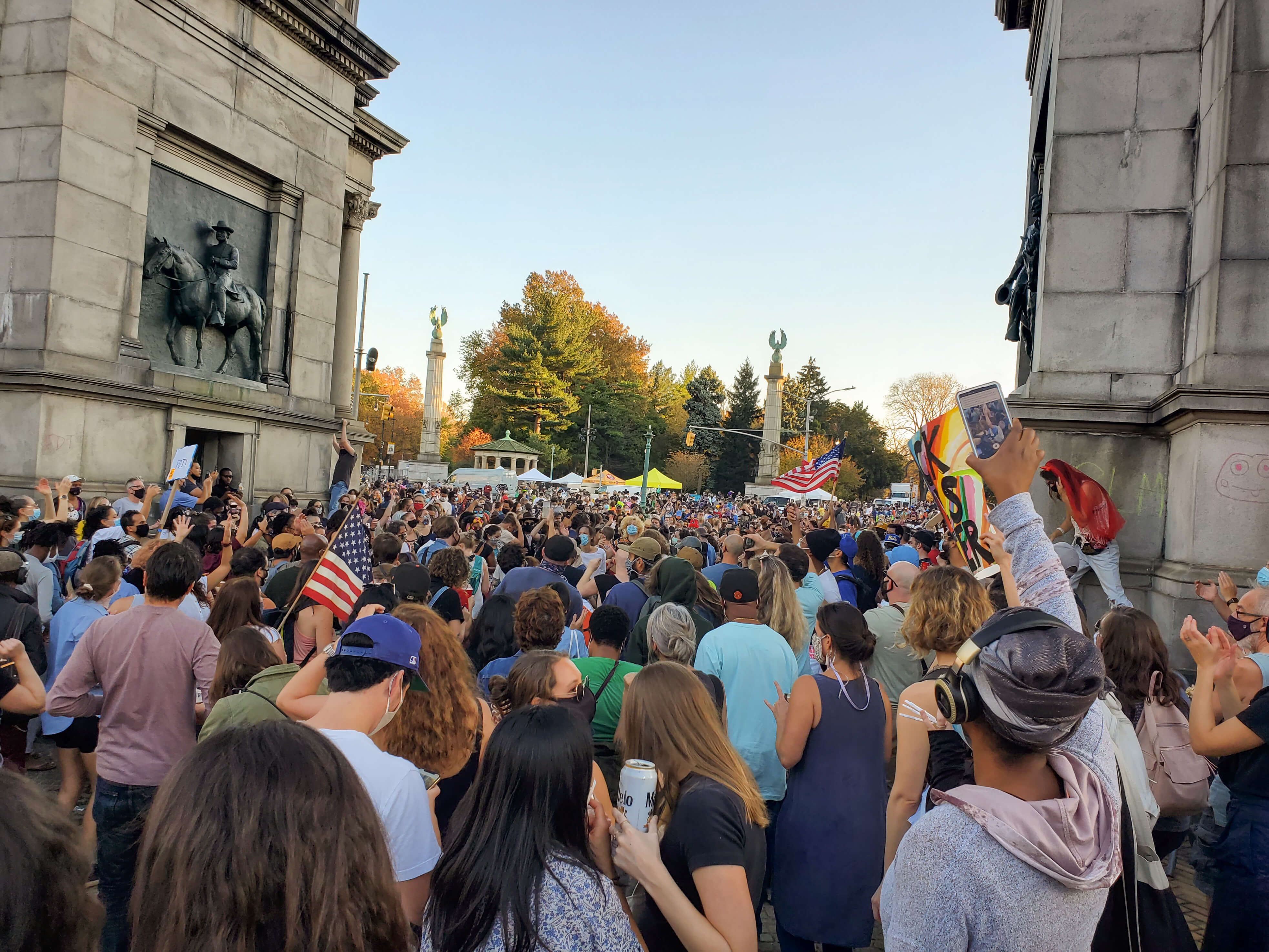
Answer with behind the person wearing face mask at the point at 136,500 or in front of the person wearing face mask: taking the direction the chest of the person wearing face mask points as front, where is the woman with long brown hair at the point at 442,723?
in front

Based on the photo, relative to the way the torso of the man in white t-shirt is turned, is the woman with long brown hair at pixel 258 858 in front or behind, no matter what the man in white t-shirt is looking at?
behind

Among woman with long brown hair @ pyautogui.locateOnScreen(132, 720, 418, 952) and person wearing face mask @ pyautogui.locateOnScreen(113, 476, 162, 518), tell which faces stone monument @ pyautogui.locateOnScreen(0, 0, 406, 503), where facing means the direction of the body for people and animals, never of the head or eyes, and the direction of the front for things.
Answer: the woman with long brown hair

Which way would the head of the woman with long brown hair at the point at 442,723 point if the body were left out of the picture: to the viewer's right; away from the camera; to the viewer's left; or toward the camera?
away from the camera

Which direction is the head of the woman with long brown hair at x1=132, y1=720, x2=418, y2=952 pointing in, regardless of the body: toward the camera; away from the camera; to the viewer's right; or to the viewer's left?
away from the camera

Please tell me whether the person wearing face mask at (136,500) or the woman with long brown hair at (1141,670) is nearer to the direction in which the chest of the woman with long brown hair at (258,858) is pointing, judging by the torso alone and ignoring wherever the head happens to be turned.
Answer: the person wearing face mask

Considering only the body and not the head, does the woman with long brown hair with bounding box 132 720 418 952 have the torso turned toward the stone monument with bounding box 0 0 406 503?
yes

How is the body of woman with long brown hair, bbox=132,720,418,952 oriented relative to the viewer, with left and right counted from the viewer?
facing away from the viewer

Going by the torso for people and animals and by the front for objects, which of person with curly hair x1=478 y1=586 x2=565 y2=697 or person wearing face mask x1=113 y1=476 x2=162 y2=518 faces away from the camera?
the person with curly hair

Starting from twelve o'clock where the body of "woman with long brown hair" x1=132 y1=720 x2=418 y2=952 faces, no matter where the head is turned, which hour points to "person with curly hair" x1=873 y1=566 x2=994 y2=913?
The person with curly hair is roughly at 2 o'clock from the woman with long brown hair.

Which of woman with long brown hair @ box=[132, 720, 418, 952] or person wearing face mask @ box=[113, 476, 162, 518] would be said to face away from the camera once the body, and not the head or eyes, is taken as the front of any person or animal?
the woman with long brown hair

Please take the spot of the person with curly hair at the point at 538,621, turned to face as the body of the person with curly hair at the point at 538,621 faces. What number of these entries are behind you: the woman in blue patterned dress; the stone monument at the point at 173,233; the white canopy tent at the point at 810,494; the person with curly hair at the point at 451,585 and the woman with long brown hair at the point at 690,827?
2

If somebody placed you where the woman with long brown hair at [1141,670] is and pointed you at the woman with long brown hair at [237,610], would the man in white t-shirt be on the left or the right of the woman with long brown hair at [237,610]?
left

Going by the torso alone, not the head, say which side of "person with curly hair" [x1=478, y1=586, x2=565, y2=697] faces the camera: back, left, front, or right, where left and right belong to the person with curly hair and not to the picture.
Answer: back

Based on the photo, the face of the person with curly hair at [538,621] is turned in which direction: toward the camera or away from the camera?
away from the camera

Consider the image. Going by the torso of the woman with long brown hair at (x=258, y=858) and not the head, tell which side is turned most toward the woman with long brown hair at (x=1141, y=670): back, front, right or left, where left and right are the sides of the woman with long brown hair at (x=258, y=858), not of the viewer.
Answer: right

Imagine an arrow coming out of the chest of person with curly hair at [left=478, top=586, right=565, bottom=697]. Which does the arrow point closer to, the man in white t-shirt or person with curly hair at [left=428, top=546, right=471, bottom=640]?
the person with curly hair

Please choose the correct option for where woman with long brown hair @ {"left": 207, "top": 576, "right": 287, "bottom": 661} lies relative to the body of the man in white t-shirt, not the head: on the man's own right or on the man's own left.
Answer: on the man's own left

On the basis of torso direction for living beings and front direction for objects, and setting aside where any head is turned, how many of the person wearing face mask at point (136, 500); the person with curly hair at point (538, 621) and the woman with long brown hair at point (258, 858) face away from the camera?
2

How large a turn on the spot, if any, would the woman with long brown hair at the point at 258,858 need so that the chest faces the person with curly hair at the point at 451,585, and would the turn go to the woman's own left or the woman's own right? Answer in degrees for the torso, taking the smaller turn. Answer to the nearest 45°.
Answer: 0° — they already face them

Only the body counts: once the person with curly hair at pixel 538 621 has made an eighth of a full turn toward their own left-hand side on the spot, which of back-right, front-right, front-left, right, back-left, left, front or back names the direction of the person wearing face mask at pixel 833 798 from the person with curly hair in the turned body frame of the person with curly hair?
back

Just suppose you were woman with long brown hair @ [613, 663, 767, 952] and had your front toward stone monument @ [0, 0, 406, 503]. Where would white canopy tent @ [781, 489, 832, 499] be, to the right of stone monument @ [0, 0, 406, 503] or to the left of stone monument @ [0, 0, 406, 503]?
right
